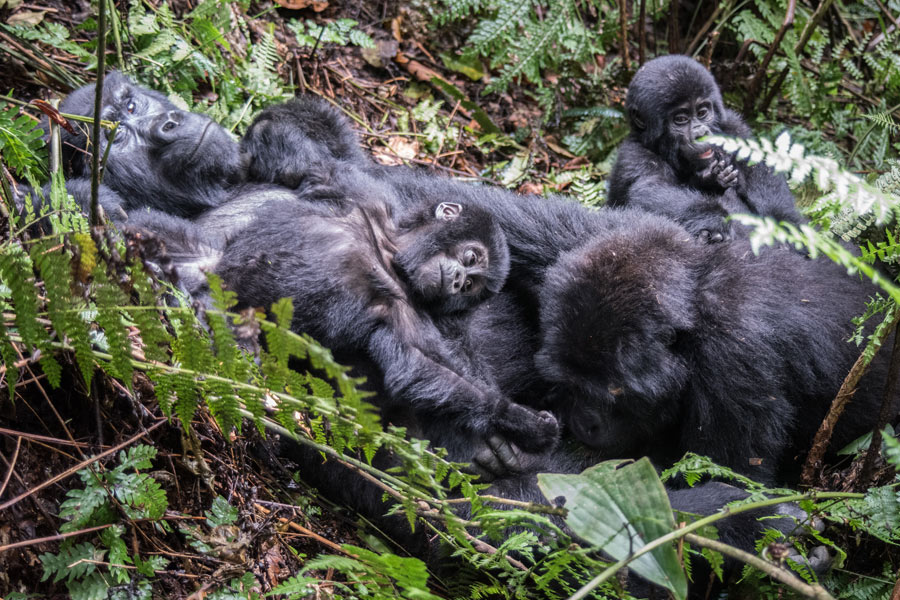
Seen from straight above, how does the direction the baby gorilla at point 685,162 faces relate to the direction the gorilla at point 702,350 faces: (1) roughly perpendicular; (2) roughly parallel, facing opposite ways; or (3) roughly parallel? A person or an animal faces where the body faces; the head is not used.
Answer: roughly perpendicular

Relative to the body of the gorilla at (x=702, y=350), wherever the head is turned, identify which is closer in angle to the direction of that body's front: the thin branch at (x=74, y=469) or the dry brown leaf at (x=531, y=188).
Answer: the thin branch

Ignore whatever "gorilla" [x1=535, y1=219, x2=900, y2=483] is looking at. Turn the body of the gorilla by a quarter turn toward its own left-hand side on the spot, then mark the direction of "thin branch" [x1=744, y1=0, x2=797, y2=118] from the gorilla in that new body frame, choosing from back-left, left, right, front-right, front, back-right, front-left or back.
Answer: back-left

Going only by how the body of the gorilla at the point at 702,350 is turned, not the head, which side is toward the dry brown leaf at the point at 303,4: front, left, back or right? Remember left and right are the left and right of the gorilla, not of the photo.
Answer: right

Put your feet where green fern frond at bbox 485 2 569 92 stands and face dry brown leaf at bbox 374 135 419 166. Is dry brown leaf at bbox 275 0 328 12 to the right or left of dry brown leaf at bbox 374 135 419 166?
right

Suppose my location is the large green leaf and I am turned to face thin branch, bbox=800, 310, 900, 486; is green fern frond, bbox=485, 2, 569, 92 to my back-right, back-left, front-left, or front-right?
front-left

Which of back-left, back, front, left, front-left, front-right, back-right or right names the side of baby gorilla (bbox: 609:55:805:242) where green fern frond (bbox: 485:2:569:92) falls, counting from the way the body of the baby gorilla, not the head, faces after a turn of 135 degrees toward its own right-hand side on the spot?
front-right

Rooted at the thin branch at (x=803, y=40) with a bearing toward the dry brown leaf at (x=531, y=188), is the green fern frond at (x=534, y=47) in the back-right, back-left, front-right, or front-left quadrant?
front-right

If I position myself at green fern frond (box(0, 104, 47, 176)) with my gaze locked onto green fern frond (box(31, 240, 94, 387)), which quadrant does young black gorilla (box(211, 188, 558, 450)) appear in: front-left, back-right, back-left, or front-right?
front-left

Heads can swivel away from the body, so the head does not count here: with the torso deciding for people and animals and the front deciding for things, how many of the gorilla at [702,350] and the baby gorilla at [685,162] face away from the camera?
0

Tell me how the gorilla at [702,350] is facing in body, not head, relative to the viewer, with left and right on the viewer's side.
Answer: facing the viewer and to the left of the viewer

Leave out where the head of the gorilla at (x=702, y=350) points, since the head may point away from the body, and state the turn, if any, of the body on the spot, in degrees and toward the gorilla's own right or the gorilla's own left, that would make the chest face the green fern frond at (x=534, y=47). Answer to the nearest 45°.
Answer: approximately 90° to the gorilla's own right

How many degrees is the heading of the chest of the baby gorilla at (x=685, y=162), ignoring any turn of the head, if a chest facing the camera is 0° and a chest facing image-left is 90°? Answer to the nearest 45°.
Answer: approximately 315°
